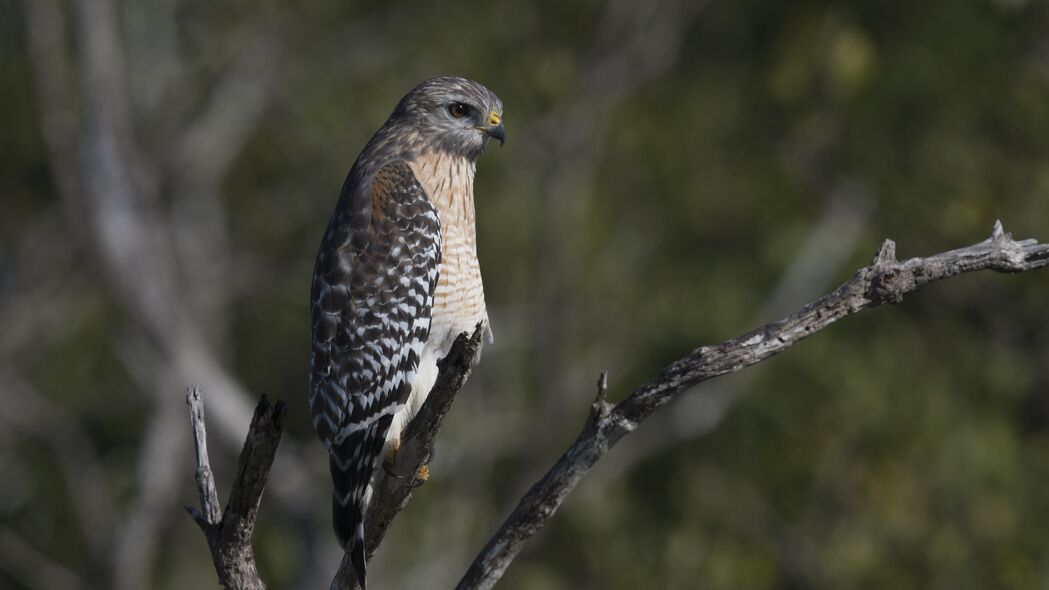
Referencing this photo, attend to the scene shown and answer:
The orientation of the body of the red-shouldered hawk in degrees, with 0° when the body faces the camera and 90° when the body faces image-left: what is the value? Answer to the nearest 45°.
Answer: approximately 270°
